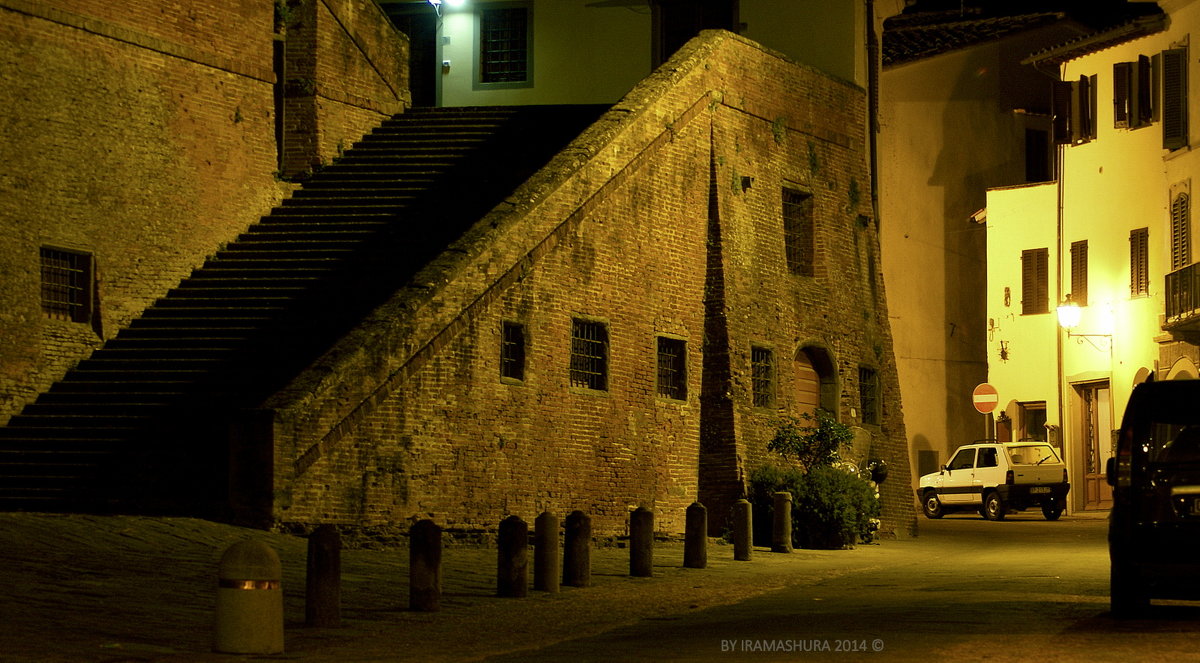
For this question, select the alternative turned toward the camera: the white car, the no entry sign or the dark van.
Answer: the no entry sign

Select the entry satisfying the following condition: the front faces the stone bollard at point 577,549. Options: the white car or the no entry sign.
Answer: the no entry sign

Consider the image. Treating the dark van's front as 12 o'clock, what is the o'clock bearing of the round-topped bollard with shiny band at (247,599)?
The round-topped bollard with shiny band is roughly at 8 o'clock from the dark van.

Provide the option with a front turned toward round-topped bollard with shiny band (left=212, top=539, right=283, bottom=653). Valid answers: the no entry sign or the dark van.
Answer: the no entry sign

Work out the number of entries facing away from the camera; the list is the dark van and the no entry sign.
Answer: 1

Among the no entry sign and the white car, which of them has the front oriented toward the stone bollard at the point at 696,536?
the no entry sign

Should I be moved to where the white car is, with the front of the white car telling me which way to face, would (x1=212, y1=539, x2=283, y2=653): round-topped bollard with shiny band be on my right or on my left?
on my left

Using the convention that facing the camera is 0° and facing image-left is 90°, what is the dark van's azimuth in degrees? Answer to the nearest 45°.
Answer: approximately 180°

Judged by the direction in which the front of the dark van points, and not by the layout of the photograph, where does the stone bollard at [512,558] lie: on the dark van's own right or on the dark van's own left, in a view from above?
on the dark van's own left

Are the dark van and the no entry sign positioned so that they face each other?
yes

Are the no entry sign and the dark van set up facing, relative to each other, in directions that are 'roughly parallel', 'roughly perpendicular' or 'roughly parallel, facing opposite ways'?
roughly parallel, facing opposite ways

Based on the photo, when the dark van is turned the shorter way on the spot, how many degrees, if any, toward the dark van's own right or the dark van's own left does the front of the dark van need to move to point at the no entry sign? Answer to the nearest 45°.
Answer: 0° — it already faces it

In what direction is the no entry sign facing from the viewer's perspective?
toward the camera
